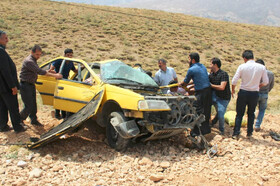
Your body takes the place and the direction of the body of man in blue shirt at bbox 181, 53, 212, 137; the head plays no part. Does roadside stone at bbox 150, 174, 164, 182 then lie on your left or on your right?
on your left

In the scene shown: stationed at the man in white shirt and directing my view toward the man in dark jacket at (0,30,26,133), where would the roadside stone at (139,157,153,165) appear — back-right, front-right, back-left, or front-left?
front-left

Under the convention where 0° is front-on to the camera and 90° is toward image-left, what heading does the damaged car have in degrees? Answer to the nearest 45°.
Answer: approximately 315°

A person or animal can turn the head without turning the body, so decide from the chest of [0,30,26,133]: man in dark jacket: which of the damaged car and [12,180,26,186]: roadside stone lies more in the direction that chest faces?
the damaged car

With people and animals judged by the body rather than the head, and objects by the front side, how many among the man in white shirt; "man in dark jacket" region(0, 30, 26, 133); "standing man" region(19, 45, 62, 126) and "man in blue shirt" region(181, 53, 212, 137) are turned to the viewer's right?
2

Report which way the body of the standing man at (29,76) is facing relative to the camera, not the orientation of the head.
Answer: to the viewer's right

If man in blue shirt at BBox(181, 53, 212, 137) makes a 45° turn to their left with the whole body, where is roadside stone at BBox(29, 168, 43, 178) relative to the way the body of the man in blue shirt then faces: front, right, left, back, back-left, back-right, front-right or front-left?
front-left

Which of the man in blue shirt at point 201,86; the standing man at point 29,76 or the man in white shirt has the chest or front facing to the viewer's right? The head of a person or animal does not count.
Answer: the standing man

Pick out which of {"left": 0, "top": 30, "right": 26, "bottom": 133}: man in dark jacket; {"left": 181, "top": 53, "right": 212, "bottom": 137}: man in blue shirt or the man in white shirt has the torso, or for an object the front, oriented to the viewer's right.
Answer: the man in dark jacket

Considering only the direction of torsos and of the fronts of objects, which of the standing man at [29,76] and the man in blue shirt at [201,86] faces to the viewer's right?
the standing man

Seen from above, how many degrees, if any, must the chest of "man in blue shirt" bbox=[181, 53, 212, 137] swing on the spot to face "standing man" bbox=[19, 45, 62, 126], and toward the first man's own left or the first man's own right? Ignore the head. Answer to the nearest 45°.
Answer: approximately 45° to the first man's own left

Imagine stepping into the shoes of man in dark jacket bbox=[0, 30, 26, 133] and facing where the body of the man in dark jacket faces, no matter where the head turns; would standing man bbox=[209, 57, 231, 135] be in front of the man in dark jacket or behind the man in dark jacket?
in front
